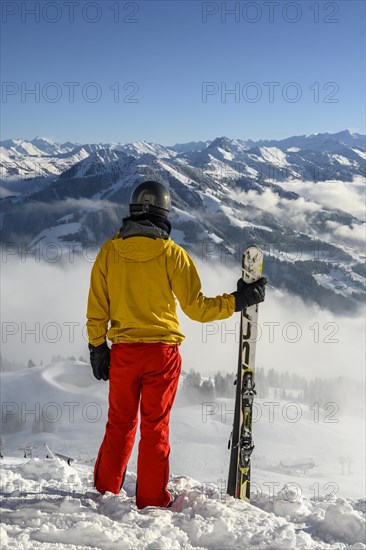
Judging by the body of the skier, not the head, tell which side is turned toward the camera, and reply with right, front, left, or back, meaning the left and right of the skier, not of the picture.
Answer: back

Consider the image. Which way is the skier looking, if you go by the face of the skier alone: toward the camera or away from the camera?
away from the camera
